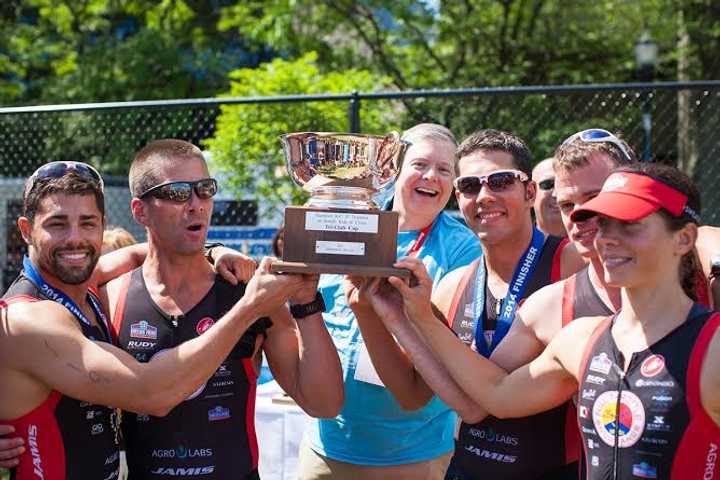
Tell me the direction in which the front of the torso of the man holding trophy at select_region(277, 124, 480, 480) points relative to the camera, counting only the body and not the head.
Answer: toward the camera

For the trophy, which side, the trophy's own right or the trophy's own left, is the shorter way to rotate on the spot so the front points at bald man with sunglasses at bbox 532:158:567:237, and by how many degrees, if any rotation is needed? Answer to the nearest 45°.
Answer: approximately 135° to the trophy's own left

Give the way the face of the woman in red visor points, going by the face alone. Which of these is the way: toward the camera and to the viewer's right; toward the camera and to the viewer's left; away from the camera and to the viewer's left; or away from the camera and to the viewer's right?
toward the camera and to the viewer's left

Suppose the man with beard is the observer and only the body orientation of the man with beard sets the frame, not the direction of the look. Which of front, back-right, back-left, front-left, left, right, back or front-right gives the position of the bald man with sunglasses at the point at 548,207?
left

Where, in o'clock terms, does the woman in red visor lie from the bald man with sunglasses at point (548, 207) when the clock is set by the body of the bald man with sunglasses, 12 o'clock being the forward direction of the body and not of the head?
The woman in red visor is roughly at 12 o'clock from the bald man with sunglasses.

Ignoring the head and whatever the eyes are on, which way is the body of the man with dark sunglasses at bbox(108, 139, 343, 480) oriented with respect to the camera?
toward the camera

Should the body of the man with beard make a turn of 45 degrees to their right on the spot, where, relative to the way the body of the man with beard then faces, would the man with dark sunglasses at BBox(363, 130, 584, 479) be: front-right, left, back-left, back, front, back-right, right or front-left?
left

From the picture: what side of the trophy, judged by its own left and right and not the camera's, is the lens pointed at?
front

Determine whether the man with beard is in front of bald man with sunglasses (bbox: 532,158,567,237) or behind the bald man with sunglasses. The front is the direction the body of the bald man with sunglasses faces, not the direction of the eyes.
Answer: in front

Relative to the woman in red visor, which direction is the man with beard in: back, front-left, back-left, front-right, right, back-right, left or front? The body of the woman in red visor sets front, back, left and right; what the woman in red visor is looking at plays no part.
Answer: front-right

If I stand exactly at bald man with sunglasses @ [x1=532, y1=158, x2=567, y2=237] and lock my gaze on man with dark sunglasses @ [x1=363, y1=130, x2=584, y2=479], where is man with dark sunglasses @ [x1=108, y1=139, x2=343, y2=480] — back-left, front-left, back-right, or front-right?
front-right

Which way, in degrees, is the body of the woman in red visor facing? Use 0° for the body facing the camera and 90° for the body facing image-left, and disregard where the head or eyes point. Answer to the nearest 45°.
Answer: approximately 45°
